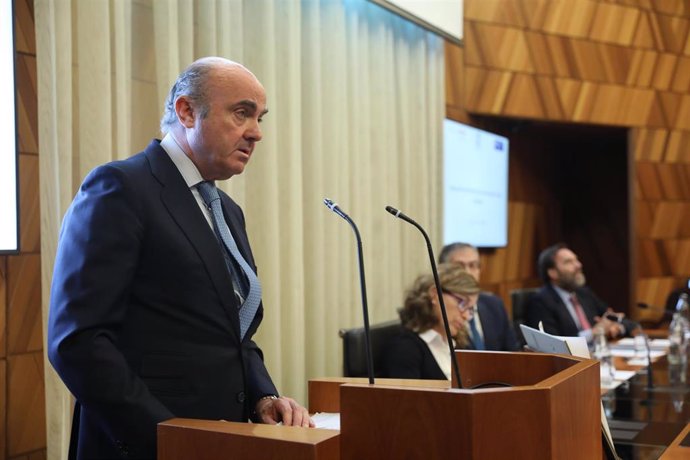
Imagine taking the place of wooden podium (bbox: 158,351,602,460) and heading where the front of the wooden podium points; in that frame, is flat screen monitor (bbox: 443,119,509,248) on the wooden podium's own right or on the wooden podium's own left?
on the wooden podium's own left

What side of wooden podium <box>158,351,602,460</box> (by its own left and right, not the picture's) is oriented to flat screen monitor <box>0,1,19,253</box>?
back

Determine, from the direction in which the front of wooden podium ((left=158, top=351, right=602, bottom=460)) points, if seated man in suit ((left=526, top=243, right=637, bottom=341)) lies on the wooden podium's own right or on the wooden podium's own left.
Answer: on the wooden podium's own left

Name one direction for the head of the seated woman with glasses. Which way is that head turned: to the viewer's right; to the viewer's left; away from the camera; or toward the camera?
to the viewer's right

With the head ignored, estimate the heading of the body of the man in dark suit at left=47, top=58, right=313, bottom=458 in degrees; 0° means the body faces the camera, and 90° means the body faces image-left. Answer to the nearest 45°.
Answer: approximately 315°
